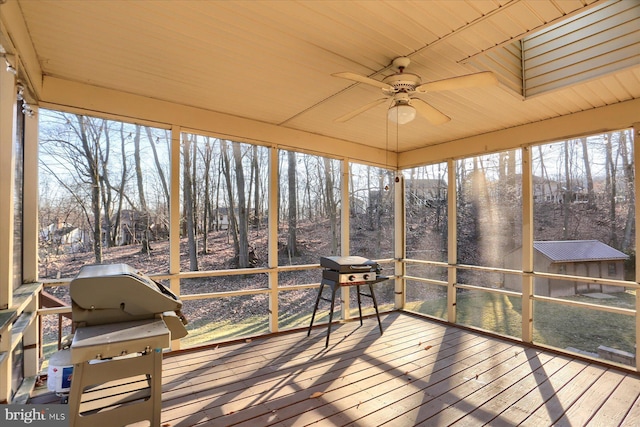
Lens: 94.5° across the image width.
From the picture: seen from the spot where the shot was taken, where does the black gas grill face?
facing the viewer and to the right of the viewer

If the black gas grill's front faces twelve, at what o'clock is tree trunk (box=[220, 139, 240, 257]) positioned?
The tree trunk is roughly at 5 o'clock from the black gas grill.

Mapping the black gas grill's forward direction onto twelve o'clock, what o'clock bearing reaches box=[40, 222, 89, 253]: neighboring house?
The neighboring house is roughly at 4 o'clock from the black gas grill.

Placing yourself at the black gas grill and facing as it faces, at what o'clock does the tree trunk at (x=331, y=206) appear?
The tree trunk is roughly at 7 o'clock from the black gas grill.
